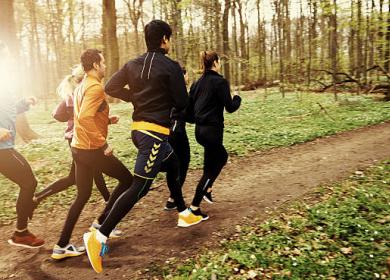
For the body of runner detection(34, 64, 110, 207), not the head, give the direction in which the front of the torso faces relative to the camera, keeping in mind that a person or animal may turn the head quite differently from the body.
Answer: to the viewer's right

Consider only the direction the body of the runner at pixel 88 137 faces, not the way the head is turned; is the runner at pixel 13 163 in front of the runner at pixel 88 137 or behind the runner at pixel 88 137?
behind

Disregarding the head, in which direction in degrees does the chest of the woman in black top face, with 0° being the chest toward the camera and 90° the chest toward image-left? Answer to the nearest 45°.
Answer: approximately 225°

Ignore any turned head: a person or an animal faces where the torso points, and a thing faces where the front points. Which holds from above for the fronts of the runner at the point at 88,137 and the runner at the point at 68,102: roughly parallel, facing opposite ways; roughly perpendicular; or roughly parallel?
roughly parallel

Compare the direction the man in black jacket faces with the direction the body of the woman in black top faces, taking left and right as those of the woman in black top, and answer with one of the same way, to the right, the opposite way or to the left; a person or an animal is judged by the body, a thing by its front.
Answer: the same way

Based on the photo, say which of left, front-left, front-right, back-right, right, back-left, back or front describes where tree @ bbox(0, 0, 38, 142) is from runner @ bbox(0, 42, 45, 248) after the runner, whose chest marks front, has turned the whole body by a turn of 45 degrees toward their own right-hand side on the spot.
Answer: back-left

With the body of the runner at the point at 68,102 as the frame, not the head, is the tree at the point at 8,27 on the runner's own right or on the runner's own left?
on the runner's own left

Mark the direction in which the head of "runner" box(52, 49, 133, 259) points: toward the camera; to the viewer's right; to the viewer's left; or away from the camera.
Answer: to the viewer's right

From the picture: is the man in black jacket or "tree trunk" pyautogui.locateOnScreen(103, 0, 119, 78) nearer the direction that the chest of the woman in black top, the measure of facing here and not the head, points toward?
the tree trunk

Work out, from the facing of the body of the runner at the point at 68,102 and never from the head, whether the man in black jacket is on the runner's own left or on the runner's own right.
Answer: on the runner's own right

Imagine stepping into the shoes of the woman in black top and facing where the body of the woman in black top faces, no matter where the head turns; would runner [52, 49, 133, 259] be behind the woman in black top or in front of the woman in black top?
behind

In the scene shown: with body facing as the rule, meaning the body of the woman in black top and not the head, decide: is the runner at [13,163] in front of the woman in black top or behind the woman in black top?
behind

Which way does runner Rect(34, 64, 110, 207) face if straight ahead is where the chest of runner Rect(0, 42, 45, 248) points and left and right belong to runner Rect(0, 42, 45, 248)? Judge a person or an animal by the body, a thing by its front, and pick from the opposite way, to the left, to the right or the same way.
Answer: the same way

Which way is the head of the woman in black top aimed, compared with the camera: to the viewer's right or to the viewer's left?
to the viewer's right

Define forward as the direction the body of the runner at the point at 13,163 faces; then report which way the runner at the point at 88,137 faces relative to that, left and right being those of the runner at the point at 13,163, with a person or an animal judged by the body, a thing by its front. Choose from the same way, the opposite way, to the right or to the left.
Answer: the same way

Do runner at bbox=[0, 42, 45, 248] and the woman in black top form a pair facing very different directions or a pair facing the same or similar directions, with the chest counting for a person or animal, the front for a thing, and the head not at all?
same or similar directions

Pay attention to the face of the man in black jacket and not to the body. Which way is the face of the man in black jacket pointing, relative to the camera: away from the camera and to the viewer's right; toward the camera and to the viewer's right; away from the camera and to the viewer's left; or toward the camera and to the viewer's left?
away from the camera and to the viewer's right

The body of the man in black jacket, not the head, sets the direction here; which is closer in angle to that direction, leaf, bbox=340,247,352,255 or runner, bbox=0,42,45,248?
the leaf
